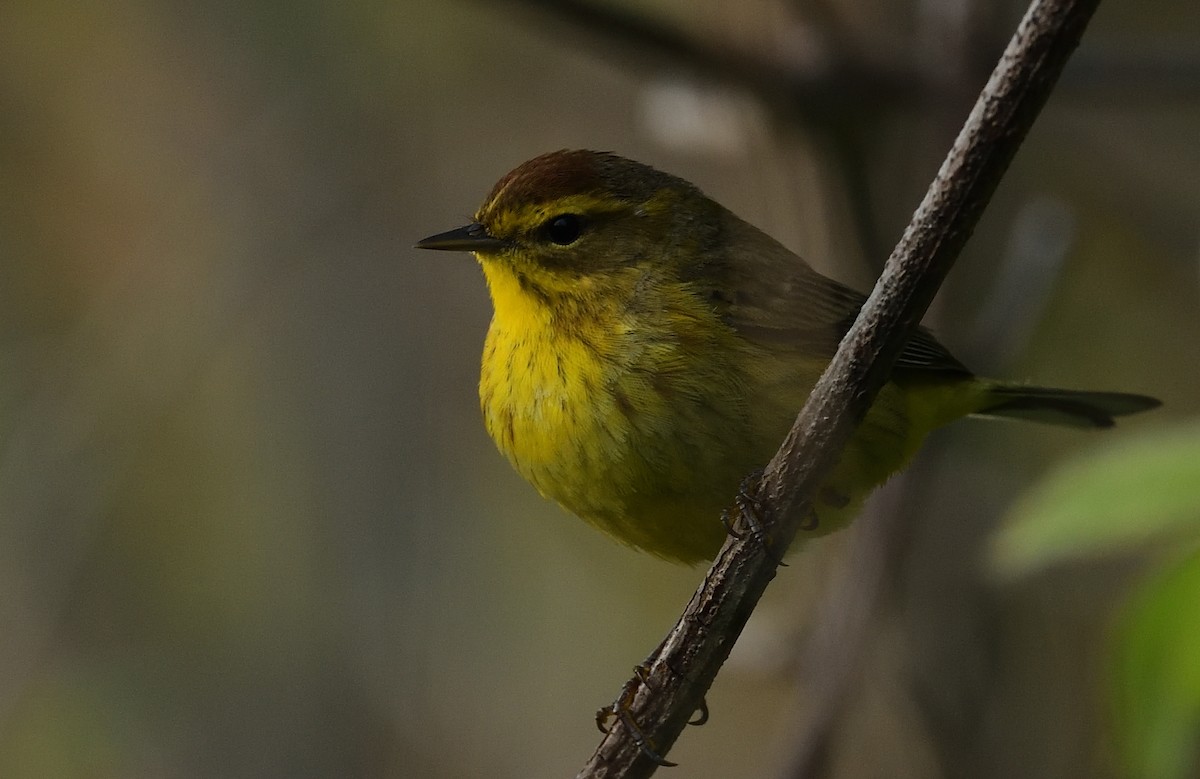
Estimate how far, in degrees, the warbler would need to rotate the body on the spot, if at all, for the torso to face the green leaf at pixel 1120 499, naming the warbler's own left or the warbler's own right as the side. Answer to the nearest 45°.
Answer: approximately 135° to the warbler's own left

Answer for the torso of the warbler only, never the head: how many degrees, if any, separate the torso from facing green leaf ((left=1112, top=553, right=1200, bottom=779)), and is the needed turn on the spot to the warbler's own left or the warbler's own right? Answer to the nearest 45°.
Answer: approximately 135° to the warbler's own left

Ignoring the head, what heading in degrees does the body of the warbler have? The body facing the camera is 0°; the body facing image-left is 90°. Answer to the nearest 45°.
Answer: approximately 90°
